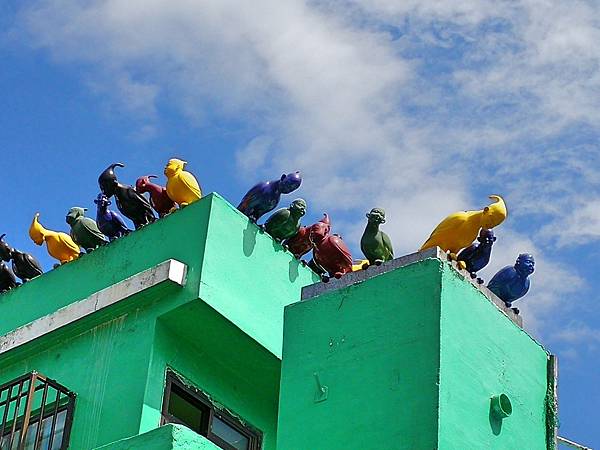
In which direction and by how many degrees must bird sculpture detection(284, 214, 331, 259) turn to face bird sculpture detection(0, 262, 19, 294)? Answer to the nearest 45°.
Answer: approximately 180°

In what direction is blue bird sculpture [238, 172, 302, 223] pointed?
to the viewer's right

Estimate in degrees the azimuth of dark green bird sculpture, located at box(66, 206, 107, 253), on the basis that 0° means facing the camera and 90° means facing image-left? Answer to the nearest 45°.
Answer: approximately 45°

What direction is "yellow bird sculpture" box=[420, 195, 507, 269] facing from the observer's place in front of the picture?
facing to the right of the viewer

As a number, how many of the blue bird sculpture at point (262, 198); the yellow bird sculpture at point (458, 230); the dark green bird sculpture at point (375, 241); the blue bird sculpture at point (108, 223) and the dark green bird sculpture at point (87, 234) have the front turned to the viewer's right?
2

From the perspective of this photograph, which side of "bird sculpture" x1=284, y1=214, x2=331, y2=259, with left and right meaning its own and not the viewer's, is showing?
right

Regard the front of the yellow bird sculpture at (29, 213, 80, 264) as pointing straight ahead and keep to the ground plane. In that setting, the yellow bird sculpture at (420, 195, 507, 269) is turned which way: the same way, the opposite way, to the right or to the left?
the opposite way

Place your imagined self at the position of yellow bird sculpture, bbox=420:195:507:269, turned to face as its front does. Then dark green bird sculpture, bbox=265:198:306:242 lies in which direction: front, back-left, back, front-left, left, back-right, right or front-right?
back-left

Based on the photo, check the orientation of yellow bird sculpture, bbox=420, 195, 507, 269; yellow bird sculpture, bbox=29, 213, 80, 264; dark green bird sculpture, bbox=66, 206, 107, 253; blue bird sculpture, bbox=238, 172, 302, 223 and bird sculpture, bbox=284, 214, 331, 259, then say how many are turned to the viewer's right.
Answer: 3

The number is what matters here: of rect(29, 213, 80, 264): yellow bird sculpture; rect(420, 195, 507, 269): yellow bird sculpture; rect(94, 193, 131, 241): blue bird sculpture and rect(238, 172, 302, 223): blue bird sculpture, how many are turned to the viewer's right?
2

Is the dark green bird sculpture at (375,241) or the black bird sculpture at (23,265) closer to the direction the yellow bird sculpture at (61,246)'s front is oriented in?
the black bird sculpture

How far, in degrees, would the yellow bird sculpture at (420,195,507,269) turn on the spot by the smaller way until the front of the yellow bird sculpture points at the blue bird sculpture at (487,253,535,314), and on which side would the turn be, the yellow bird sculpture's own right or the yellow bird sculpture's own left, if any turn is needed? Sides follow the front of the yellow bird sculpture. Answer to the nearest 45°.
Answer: approximately 45° to the yellow bird sculpture's own left
